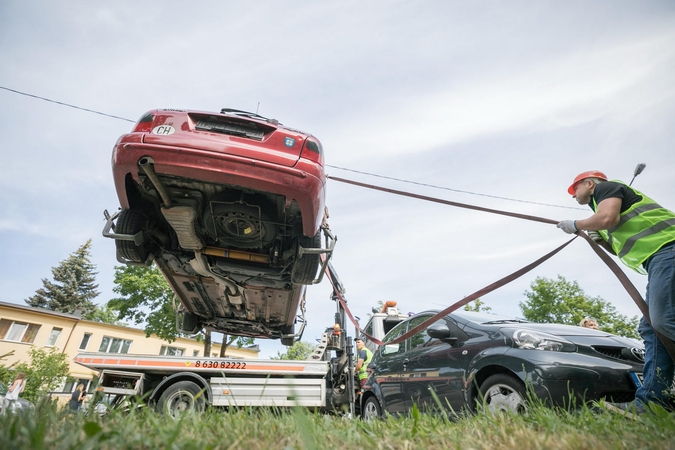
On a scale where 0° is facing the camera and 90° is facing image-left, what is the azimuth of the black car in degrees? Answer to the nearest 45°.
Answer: approximately 315°

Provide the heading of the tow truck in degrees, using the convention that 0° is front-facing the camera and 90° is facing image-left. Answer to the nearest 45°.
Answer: approximately 270°

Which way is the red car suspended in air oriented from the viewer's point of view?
away from the camera

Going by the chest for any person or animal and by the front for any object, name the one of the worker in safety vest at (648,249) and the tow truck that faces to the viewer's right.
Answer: the tow truck

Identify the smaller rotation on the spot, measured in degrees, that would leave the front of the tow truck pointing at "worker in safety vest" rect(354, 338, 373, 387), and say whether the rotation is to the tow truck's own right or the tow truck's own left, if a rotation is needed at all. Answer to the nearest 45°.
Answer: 0° — it already faces them

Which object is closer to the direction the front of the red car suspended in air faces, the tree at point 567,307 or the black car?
the tree

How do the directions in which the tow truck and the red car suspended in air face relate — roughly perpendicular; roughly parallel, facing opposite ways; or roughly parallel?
roughly perpendicular
